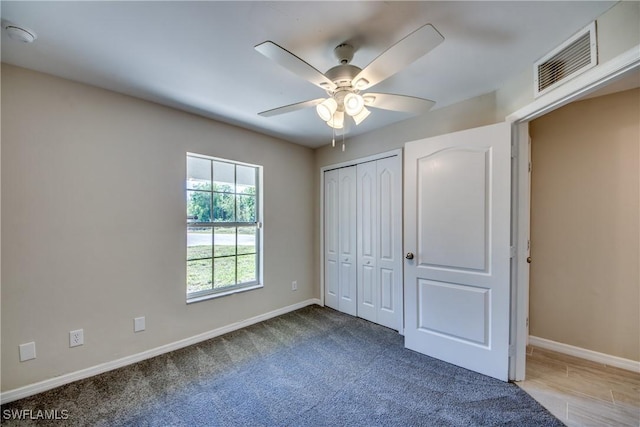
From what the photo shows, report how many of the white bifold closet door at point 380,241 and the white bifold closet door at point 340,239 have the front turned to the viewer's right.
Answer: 0

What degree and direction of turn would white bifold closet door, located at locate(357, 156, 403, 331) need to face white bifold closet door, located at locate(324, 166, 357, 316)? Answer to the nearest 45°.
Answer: approximately 90° to its right

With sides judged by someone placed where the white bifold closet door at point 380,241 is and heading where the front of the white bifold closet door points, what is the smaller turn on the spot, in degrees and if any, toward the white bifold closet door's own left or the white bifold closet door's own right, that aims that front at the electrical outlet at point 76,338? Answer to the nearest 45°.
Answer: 0° — it already faces it

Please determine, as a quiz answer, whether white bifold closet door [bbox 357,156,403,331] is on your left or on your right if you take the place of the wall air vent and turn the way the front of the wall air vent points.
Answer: on your right

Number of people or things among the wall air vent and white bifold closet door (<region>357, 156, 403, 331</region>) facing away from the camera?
0

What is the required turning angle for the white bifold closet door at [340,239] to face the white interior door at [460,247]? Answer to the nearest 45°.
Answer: approximately 90° to its left

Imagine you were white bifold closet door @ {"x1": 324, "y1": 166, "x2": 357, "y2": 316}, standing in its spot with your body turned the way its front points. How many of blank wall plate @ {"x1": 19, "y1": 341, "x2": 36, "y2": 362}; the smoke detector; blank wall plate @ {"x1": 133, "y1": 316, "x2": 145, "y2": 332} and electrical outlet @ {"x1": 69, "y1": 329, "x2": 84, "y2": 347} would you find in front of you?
4

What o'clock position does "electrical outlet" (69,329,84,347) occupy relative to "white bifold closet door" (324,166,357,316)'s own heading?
The electrical outlet is roughly at 12 o'clock from the white bifold closet door.

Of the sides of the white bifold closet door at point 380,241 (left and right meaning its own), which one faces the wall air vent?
left

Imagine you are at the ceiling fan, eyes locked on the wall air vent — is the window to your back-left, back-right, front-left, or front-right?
back-left

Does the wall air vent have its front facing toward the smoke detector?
yes

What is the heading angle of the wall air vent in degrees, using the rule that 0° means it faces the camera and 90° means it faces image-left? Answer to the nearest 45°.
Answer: approximately 45°

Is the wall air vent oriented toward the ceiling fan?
yes

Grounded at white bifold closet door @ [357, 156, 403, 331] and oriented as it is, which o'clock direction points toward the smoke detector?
The smoke detector is roughly at 12 o'clock from the white bifold closet door.

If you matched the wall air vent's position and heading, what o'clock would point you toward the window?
The window is roughly at 1 o'clock from the wall air vent.
